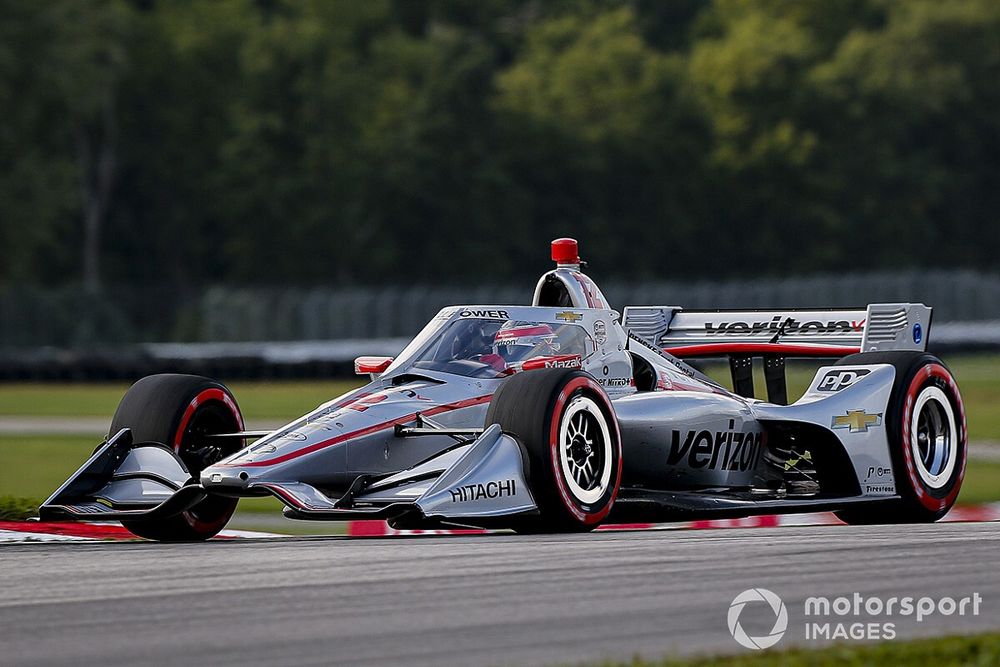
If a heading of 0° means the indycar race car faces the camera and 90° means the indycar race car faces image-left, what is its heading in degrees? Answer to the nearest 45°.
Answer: approximately 45°
